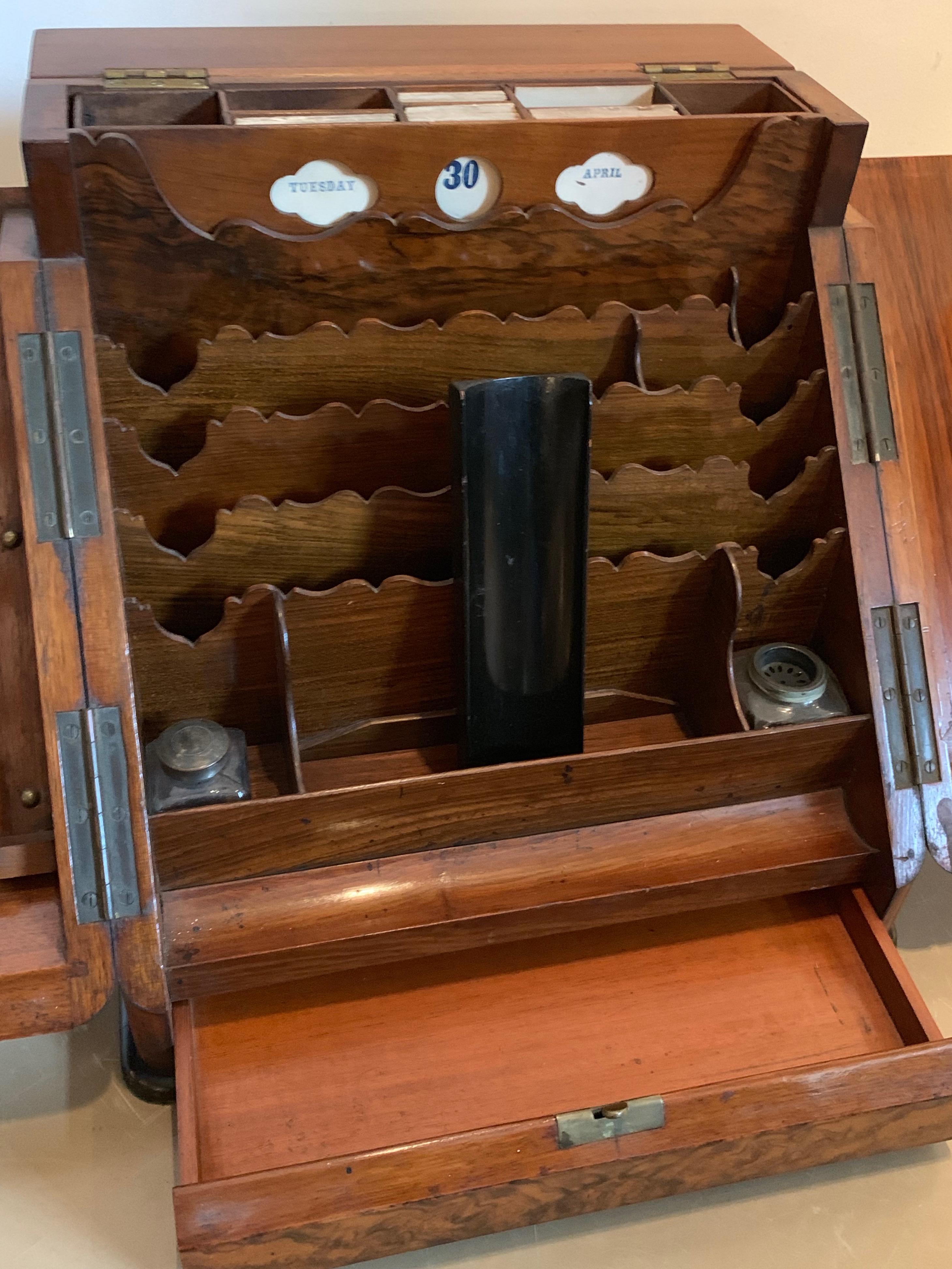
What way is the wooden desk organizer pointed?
toward the camera
